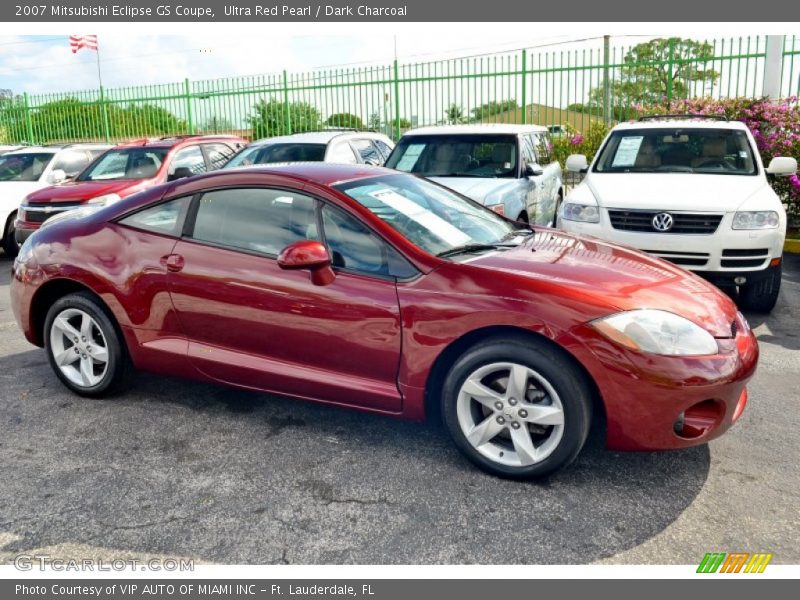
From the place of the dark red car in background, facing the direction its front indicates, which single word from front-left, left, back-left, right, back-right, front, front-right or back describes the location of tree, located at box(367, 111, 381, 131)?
back

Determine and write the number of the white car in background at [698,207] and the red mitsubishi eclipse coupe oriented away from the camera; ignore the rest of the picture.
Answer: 0

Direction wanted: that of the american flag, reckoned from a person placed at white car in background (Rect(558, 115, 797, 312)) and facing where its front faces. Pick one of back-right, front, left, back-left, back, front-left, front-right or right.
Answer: back-right

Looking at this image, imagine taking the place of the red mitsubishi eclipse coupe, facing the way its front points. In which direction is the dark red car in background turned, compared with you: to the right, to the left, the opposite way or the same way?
to the right

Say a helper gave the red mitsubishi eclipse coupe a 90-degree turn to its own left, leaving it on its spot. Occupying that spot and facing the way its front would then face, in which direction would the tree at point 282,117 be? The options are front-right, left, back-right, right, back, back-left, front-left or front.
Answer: front-left

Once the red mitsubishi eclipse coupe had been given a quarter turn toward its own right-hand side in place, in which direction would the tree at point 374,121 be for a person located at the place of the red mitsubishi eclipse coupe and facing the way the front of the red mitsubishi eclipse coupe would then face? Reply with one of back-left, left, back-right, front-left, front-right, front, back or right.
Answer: back-right

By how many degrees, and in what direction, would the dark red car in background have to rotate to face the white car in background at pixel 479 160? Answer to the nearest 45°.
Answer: approximately 90° to its left

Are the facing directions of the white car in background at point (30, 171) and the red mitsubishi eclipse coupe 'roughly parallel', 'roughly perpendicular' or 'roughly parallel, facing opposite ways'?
roughly perpendicular

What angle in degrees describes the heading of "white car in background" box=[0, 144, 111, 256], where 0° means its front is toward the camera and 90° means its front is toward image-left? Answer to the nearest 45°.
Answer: approximately 45°

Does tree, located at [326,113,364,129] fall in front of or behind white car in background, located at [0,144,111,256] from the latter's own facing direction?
behind

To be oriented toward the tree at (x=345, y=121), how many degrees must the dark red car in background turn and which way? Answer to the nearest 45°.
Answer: approximately 180°

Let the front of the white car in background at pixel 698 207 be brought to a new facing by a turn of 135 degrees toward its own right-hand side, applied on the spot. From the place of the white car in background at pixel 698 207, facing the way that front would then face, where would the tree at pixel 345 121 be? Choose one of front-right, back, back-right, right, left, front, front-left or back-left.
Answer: front

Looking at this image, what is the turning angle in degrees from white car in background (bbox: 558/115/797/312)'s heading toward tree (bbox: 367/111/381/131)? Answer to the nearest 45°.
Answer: approximately 135° to its right

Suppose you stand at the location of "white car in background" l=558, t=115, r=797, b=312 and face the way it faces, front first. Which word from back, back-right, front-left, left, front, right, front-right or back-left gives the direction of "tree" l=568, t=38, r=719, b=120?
back

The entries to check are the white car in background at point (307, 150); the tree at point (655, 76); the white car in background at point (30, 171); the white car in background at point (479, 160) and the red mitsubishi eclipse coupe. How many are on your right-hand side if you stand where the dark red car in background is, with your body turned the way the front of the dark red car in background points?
1

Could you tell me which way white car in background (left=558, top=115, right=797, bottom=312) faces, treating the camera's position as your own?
facing the viewer
